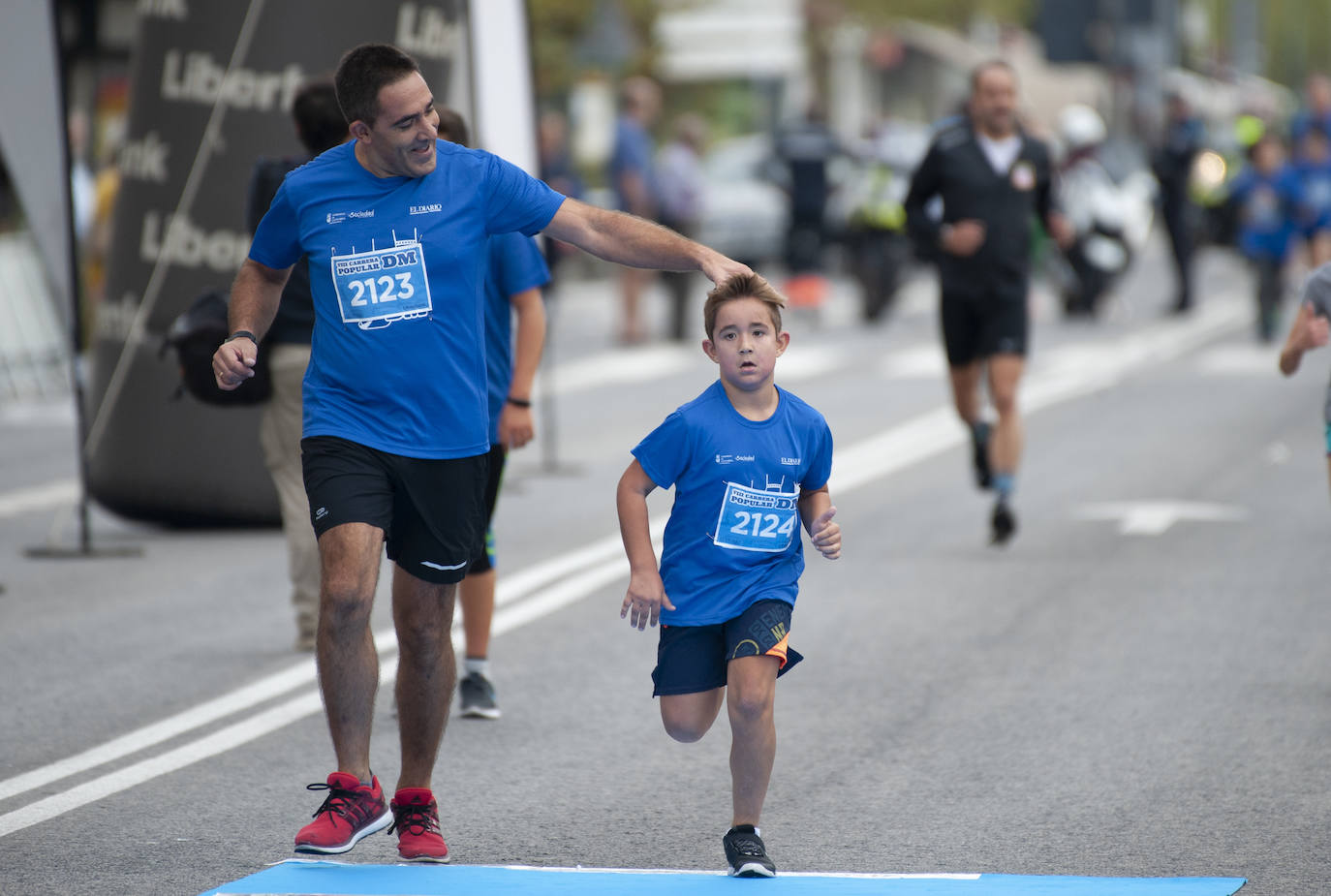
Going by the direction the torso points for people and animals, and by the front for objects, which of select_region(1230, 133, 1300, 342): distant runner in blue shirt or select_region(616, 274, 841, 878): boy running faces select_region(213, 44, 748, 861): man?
the distant runner in blue shirt

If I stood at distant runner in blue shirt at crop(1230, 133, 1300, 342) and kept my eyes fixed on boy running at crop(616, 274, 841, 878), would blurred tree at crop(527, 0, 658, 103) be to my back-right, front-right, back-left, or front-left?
back-right

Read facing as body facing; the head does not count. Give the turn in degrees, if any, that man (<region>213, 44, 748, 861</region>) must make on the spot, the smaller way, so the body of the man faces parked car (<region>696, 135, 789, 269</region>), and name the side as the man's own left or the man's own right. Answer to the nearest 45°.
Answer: approximately 180°

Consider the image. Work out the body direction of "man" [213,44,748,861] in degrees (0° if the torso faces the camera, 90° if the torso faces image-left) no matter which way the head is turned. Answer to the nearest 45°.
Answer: approximately 0°

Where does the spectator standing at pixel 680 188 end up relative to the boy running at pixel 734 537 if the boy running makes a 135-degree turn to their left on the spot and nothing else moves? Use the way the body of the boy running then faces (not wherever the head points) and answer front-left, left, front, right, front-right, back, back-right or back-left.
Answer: front-left

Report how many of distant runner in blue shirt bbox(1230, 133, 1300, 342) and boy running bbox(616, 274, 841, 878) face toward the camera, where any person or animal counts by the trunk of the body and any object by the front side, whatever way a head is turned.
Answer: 2

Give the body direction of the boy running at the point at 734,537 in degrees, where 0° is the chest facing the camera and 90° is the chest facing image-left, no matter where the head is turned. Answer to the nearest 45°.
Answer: approximately 0°

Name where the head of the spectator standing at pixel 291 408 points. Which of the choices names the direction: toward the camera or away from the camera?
away from the camera

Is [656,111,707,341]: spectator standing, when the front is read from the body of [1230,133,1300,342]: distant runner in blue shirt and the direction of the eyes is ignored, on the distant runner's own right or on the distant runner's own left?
on the distant runner's own right

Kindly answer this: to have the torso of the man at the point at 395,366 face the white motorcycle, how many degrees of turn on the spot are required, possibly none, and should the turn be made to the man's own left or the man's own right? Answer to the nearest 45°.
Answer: approximately 180°
